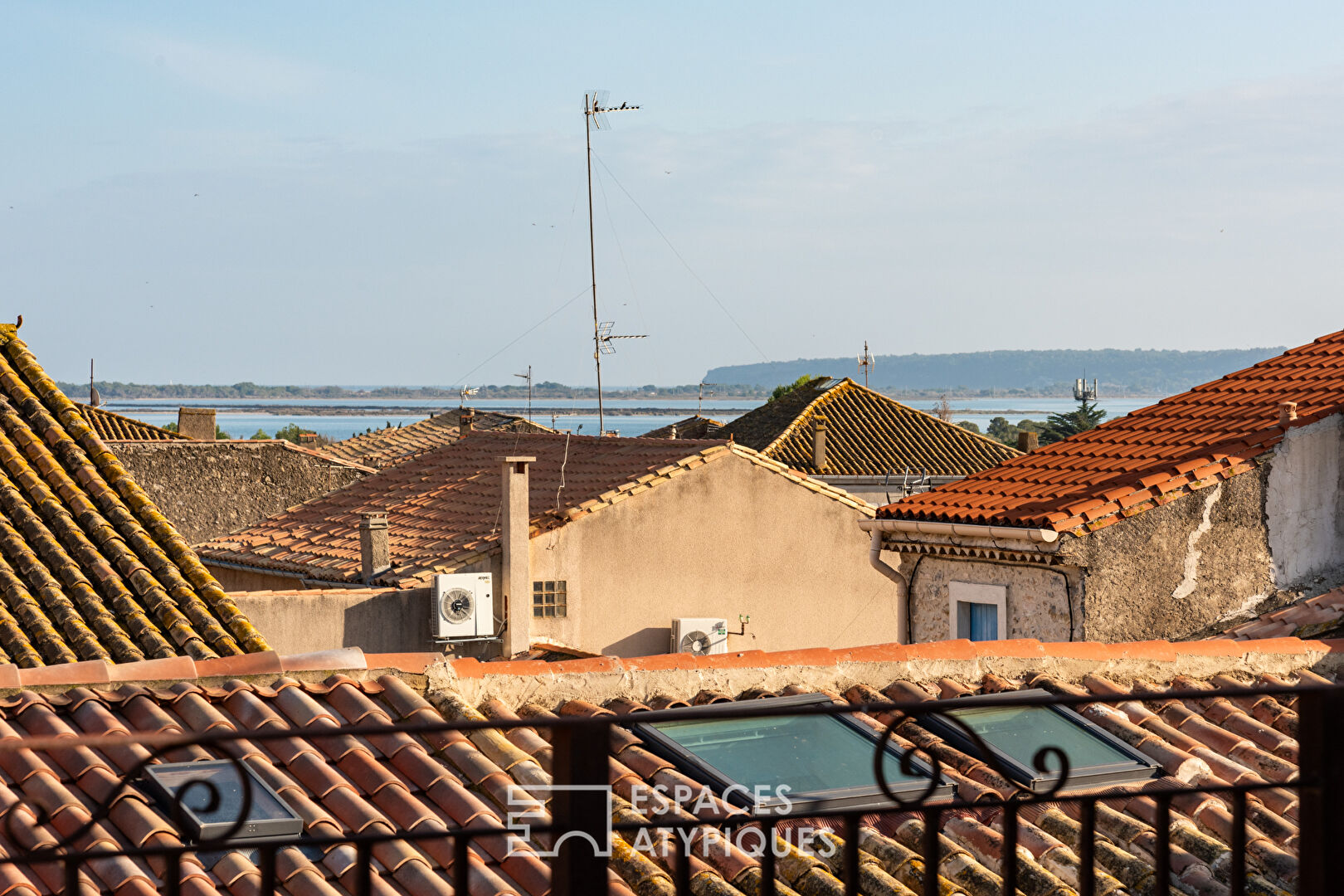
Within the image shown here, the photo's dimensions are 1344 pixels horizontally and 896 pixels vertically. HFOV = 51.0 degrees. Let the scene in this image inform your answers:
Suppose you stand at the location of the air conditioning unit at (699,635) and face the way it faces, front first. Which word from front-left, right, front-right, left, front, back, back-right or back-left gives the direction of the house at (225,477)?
back-right

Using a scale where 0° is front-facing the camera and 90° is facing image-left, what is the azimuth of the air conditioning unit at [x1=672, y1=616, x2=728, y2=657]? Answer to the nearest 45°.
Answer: approximately 0°

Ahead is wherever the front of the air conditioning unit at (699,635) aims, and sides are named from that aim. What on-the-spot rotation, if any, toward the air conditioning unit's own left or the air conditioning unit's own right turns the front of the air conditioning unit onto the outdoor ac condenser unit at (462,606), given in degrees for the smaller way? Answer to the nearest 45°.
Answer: approximately 45° to the air conditioning unit's own right

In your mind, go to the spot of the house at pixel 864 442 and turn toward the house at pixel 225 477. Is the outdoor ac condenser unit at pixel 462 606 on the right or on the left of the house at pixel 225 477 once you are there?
left

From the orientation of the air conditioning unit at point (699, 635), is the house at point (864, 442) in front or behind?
behind

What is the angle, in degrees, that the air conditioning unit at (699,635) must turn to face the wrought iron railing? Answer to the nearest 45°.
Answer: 0° — it already faces it

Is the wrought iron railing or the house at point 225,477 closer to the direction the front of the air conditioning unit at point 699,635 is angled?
the wrought iron railing

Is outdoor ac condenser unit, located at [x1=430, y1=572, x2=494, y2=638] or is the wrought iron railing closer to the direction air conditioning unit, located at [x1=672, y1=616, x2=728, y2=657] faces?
the wrought iron railing
